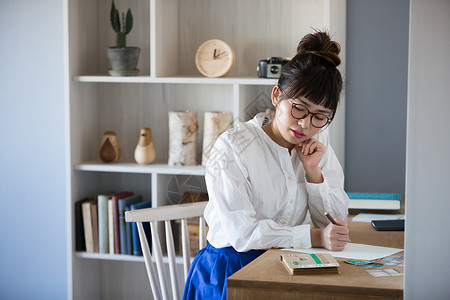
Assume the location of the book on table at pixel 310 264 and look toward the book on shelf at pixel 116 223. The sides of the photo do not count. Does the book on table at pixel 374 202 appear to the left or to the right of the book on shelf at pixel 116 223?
right

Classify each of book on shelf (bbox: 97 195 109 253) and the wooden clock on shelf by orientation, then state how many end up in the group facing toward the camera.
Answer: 2

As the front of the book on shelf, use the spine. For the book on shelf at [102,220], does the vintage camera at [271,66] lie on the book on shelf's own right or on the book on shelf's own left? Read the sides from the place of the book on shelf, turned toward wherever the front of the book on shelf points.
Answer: on the book on shelf's own left

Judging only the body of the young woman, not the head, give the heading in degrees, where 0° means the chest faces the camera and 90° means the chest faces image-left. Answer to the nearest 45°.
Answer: approximately 315°

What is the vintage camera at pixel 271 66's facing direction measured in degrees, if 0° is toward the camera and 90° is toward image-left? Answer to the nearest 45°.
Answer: approximately 0°

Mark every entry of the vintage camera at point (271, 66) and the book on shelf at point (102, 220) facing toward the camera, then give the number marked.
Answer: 2

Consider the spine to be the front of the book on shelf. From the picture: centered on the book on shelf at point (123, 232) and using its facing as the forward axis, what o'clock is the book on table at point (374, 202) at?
The book on table is roughly at 10 o'clock from the book on shelf.

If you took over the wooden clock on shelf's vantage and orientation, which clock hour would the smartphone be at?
The smartphone is roughly at 11 o'clock from the wooden clock on shelf.

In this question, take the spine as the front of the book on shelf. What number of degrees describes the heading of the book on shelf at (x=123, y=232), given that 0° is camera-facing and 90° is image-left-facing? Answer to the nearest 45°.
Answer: approximately 0°

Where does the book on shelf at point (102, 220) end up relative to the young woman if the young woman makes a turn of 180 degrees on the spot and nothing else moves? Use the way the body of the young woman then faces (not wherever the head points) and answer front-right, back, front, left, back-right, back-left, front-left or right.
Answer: front

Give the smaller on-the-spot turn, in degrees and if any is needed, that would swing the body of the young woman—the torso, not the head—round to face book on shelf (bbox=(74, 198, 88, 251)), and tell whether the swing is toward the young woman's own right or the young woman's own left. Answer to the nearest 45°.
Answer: approximately 180°

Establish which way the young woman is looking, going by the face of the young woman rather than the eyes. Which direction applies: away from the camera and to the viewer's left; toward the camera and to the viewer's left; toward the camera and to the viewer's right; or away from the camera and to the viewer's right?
toward the camera and to the viewer's right
